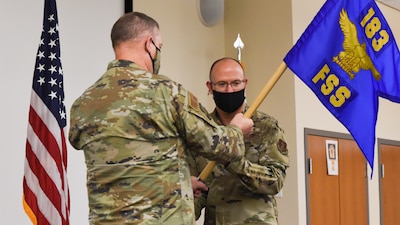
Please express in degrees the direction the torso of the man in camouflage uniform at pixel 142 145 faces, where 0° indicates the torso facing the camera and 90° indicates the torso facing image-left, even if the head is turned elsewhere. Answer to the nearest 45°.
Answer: approximately 225°

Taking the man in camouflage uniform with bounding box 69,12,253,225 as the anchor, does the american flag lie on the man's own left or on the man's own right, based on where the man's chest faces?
on the man's own left

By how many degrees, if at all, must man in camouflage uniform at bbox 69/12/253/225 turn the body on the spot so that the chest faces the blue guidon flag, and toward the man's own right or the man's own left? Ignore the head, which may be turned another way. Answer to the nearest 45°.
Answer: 0° — they already face it

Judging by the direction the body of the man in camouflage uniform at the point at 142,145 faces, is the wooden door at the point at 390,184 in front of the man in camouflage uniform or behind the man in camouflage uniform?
in front

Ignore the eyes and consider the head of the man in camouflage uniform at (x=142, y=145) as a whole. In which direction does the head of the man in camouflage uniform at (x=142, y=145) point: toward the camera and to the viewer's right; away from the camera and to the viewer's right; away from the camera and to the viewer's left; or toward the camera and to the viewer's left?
away from the camera and to the viewer's right

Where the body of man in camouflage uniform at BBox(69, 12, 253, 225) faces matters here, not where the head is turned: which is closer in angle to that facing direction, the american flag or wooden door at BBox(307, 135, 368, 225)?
the wooden door

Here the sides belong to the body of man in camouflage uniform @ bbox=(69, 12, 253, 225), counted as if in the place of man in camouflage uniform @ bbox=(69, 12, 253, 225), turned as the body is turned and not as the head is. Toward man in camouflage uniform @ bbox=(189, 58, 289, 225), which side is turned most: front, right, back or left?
front
